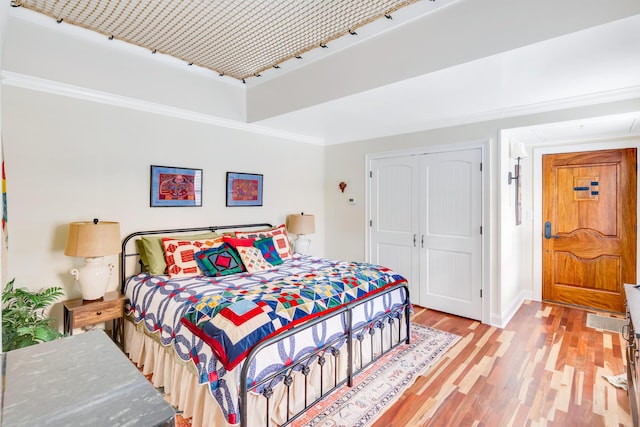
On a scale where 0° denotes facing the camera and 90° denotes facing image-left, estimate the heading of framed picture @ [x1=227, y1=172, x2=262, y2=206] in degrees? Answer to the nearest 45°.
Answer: approximately 315°

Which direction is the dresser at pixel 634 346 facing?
to the viewer's left

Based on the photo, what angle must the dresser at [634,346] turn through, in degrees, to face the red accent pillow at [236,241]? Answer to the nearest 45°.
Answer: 0° — it already faces it

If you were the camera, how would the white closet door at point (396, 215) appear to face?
facing the viewer and to the left of the viewer

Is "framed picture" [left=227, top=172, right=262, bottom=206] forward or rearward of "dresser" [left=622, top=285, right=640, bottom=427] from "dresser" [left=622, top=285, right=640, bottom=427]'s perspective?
forward

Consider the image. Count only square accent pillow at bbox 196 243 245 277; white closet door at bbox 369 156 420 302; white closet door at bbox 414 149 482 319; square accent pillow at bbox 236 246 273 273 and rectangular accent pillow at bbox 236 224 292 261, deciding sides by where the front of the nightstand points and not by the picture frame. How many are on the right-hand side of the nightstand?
0

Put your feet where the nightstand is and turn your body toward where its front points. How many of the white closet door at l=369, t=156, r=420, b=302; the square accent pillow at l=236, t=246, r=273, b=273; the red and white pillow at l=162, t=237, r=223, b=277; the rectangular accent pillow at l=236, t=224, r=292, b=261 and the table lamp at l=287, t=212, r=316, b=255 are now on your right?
0

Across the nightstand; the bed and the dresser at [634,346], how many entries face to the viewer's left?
1

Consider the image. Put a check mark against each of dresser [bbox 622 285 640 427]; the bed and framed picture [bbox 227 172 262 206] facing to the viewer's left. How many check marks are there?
1

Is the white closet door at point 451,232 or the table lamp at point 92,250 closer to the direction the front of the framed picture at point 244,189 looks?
the white closet door

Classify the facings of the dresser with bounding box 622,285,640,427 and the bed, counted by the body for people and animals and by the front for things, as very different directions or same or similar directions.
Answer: very different directions

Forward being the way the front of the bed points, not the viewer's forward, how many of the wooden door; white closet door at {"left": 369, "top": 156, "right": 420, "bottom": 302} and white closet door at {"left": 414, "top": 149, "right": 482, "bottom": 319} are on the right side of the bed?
0

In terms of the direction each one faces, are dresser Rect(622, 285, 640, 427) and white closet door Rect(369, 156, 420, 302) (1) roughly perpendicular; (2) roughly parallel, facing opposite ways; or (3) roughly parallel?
roughly perpendicular

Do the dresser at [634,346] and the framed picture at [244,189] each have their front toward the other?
yes

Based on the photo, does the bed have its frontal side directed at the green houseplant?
no

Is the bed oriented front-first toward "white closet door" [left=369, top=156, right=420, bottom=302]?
no

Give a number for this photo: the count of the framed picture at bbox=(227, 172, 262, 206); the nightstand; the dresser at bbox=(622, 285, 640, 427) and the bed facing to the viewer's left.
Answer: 1

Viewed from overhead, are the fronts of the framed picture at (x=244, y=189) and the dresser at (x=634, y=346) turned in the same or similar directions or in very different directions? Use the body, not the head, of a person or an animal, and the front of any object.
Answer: very different directions

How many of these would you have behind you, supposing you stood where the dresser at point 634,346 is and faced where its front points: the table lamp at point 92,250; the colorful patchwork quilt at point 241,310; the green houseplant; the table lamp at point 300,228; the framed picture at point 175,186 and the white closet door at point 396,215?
0
